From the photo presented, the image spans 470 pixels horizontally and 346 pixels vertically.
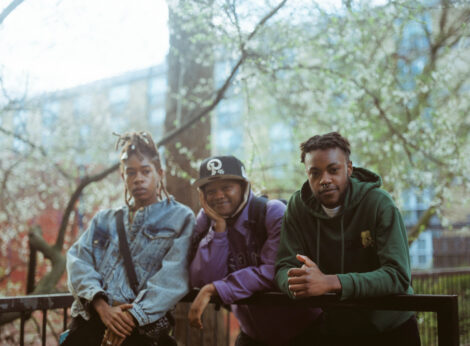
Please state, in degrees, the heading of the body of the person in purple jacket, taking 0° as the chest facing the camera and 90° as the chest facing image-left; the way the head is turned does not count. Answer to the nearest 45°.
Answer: approximately 45°

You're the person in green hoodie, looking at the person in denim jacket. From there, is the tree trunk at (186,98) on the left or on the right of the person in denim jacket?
right

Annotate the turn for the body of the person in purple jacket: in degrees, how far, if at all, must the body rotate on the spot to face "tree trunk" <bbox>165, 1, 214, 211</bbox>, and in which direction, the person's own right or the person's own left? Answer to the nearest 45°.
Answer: approximately 135° to the person's own right

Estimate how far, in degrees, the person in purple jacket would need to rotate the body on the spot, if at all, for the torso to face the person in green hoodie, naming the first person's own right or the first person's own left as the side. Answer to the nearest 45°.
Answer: approximately 90° to the first person's own left
